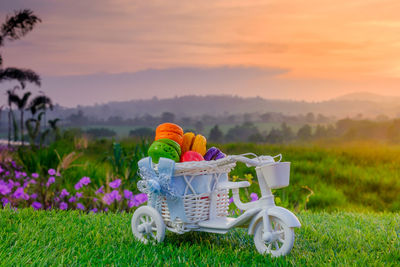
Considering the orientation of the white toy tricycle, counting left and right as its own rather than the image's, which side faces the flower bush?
back

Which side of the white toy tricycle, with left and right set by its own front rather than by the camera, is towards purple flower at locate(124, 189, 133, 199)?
back

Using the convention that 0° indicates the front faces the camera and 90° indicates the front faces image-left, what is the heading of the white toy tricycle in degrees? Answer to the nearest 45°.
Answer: approximately 315°

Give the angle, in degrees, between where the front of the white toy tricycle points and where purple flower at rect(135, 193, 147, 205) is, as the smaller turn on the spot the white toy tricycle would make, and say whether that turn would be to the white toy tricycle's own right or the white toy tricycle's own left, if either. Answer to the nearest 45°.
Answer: approximately 180°

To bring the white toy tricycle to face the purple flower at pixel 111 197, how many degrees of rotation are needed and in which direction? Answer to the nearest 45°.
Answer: approximately 180°

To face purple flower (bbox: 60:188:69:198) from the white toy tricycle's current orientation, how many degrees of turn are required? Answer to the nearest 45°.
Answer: approximately 180°

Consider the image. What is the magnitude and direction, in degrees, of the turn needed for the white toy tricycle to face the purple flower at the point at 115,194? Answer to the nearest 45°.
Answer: approximately 180°
